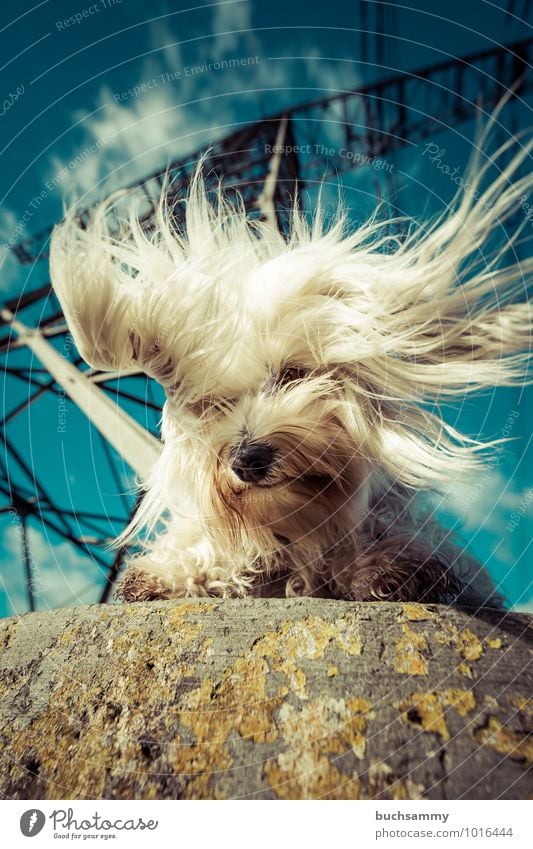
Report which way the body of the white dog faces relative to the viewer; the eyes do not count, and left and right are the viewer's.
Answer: facing the viewer
